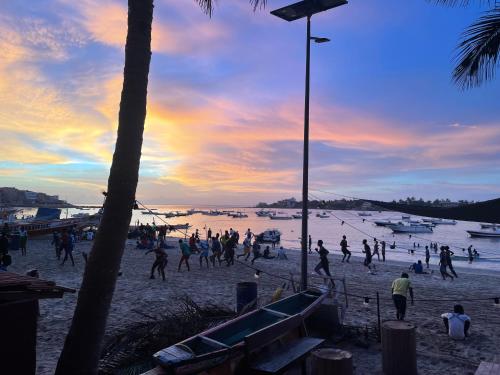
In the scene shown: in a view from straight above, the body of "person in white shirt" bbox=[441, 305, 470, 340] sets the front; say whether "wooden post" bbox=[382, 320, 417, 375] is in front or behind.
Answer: behind

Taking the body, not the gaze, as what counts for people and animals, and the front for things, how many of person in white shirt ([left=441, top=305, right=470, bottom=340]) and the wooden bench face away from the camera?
1

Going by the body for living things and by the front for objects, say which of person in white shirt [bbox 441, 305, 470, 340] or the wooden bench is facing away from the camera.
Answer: the person in white shirt

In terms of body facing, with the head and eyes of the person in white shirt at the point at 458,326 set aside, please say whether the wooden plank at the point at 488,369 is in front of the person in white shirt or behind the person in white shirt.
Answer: behind

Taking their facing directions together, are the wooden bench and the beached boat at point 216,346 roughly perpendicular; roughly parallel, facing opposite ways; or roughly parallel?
roughly perpendicular

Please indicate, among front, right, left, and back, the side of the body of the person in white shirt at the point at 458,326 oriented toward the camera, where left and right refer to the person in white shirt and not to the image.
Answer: back
